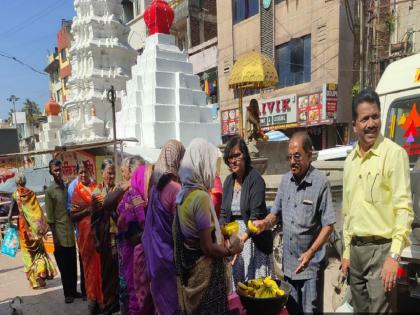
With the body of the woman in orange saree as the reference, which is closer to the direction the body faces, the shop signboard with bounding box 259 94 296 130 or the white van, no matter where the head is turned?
the white van

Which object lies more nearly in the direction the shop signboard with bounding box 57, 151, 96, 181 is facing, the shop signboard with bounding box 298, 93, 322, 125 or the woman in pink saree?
the woman in pink saree

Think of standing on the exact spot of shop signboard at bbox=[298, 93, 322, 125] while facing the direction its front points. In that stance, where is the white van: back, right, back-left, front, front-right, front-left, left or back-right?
front-left

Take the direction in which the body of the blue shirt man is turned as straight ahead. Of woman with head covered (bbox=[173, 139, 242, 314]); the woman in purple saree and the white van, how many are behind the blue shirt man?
1

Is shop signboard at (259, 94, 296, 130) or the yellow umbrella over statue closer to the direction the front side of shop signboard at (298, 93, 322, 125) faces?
the yellow umbrella over statue

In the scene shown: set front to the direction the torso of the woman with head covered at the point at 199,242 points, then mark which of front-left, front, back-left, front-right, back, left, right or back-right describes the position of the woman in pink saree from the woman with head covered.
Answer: left

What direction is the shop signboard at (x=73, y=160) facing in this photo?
toward the camera

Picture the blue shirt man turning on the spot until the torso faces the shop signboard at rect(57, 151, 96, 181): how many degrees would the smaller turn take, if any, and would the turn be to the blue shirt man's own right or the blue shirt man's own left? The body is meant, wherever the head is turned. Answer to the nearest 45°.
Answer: approximately 90° to the blue shirt man's own right
